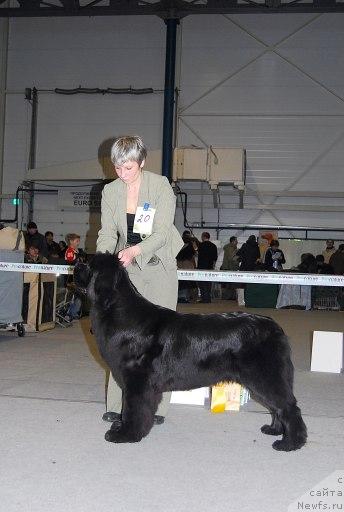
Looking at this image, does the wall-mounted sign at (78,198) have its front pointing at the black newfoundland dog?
yes

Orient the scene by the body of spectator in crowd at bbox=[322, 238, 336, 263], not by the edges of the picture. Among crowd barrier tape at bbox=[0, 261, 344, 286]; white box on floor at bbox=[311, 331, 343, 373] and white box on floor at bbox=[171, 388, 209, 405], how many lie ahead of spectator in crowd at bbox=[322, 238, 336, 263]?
3

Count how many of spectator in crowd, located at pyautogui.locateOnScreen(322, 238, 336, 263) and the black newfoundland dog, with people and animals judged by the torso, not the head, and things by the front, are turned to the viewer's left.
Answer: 1

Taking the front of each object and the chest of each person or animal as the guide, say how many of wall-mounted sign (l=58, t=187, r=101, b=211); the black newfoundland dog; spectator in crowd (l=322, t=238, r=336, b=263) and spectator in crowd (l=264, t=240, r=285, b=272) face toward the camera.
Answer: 3

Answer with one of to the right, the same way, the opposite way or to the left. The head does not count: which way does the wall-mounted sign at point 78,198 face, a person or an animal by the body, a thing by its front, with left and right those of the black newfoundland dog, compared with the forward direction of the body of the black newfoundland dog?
to the left

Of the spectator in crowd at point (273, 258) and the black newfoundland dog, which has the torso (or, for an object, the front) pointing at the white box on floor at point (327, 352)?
the spectator in crowd

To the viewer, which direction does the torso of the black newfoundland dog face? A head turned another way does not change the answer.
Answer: to the viewer's left

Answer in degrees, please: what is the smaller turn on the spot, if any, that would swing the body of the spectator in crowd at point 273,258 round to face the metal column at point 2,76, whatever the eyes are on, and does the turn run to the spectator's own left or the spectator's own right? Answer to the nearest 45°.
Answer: approximately 90° to the spectator's own right

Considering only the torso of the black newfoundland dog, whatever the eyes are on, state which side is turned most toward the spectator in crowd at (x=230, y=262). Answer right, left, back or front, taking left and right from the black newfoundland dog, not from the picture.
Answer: right

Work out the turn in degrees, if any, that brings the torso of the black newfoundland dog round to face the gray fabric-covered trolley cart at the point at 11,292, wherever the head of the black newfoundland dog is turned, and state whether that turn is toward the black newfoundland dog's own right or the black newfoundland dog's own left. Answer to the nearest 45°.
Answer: approximately 45° to the black newfoundland dog's own right

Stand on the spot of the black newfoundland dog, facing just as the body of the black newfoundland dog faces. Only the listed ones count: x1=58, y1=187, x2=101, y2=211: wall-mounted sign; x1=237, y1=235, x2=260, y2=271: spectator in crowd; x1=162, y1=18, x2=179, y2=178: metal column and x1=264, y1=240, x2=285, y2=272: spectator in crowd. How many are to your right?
4

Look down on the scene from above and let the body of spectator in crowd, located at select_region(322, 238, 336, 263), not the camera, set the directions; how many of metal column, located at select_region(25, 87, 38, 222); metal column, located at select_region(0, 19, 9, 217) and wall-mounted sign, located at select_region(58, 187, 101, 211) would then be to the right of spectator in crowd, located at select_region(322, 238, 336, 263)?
3

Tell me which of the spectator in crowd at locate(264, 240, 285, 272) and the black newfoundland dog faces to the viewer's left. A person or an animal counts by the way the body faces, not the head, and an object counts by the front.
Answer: the black newfoundland dog

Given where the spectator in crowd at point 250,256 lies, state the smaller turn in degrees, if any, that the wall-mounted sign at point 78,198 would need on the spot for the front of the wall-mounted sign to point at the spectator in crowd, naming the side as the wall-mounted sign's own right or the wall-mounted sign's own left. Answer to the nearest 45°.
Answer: approximately 45° to the wall-mounted sign's own left

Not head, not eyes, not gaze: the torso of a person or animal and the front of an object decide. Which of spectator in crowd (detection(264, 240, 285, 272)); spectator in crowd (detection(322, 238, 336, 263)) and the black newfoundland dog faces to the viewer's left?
the black newfoundland dog

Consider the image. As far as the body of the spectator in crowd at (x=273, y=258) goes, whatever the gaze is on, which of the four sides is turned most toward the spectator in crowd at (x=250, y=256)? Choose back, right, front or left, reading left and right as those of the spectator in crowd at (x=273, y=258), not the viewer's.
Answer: right
